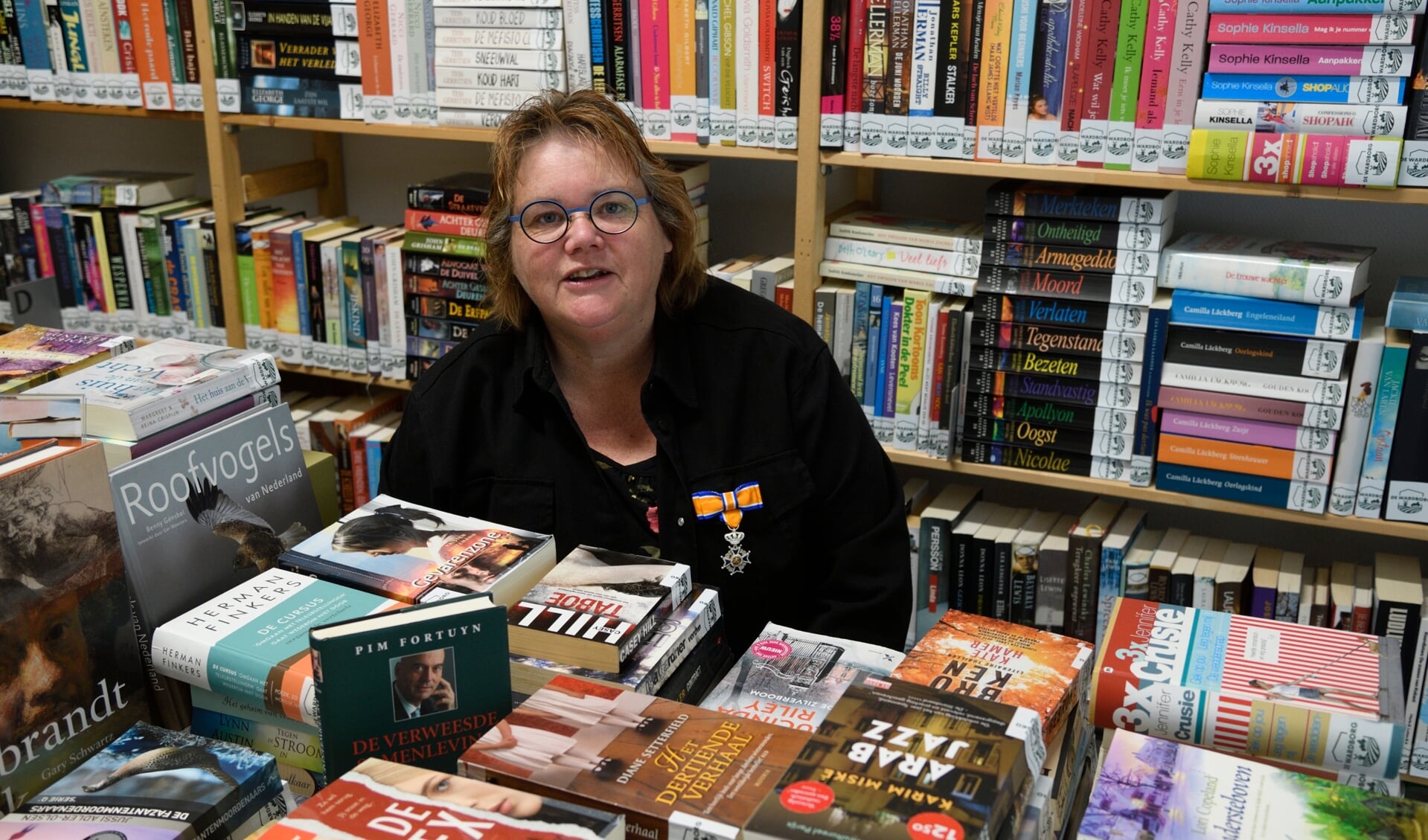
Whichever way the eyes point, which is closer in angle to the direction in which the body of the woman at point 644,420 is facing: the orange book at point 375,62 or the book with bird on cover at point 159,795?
the book with bird on cover

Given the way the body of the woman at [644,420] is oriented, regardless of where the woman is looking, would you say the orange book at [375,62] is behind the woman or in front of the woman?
behind

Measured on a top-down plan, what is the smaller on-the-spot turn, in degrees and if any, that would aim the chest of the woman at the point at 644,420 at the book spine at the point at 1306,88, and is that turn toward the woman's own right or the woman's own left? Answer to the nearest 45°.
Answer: approximately 90° to the woman's own left

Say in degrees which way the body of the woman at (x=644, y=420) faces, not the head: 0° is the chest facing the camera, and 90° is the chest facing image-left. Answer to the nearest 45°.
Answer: approximately 0°

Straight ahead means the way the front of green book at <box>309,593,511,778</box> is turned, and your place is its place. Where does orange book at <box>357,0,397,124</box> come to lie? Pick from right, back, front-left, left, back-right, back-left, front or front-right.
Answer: back

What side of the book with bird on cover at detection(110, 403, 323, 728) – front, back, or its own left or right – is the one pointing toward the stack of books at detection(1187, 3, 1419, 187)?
left

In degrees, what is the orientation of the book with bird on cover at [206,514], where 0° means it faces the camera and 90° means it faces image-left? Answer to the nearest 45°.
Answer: approximately 0°
